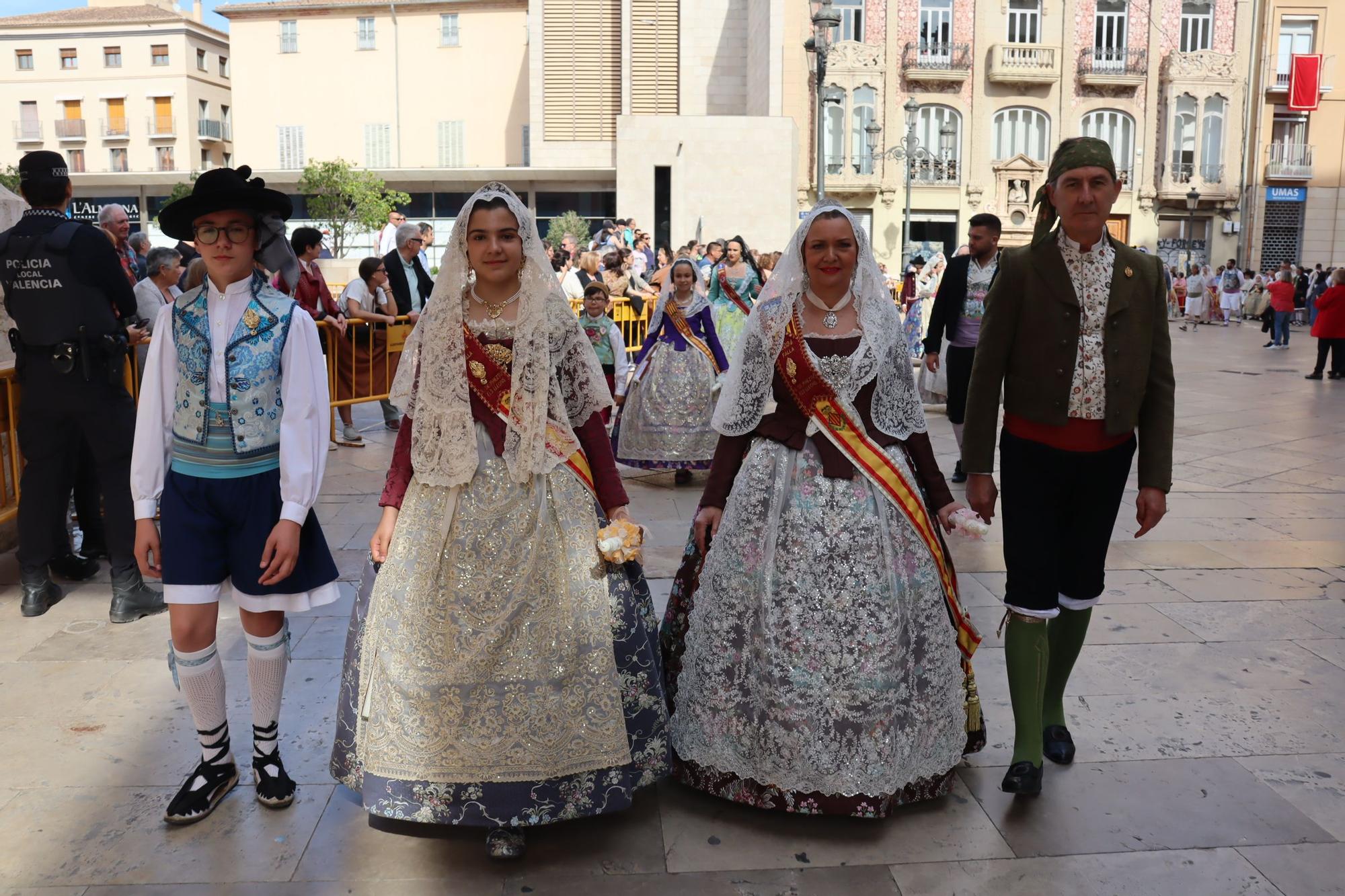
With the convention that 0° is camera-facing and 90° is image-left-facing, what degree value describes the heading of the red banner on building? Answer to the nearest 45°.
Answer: approximately 0°

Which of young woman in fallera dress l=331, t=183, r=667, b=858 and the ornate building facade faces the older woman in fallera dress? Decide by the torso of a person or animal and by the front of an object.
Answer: the ornate building facade

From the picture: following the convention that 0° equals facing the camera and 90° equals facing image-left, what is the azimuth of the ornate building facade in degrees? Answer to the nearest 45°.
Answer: approximately 0°

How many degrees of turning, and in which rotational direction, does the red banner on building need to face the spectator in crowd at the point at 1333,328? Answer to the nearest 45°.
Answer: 0° — it already faces them

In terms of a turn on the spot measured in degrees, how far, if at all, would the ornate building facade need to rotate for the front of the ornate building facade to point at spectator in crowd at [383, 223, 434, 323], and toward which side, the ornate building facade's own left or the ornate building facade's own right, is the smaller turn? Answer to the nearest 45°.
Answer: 0° — it already faces them
